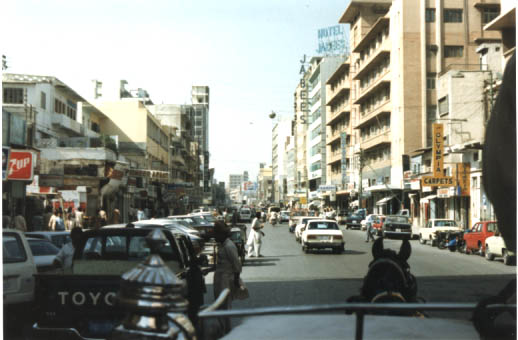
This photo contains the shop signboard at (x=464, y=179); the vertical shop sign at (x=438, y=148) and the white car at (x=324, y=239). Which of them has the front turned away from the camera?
the white car

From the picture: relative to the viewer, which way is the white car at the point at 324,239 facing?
away from the camera

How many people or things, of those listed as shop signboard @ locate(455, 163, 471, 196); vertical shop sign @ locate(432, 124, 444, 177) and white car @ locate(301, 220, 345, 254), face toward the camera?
2

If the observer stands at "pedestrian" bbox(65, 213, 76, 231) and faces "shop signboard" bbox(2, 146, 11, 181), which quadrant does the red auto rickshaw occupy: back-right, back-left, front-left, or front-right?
back-left

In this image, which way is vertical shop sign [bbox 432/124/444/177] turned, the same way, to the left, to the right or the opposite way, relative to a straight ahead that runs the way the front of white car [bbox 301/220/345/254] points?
the opposite way

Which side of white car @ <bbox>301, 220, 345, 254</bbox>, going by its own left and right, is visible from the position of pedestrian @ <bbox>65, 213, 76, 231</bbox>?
left
